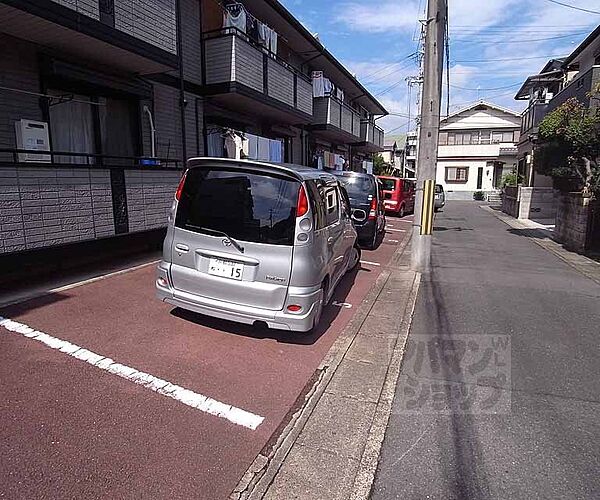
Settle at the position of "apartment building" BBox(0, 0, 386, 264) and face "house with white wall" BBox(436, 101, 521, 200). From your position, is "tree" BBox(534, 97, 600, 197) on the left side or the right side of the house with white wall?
right

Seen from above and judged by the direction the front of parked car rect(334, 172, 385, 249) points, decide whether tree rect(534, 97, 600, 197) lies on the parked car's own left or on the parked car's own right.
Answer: on the parked car's own right

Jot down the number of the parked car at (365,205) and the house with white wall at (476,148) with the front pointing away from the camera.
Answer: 1

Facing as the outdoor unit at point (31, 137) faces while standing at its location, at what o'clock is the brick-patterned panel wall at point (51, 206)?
The brick-patterned panel wall is roughly at 1 o'clock from the outdoor unit.

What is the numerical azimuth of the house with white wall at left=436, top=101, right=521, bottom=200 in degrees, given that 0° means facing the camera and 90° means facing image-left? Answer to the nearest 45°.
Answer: approximately 0°

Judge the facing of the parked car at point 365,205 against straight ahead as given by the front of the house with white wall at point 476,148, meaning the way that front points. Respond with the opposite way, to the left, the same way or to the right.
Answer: the opposite way

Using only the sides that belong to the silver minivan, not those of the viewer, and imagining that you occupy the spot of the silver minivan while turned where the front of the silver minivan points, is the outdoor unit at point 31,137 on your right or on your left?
on your left

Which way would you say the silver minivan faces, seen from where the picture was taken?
facing away from the viewer and to the right of the viewer

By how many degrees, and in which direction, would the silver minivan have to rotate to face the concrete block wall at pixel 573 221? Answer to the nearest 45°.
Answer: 0° — it already faces it

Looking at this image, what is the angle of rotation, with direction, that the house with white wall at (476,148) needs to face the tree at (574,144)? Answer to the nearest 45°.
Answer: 0° — it already faces it

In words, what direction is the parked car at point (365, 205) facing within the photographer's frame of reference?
facing away from the viewer

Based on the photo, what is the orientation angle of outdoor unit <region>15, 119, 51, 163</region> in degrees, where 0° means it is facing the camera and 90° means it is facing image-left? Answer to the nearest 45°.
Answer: approximately 315°

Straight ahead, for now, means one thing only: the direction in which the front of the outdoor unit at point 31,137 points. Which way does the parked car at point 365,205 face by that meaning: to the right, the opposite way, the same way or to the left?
to the left
